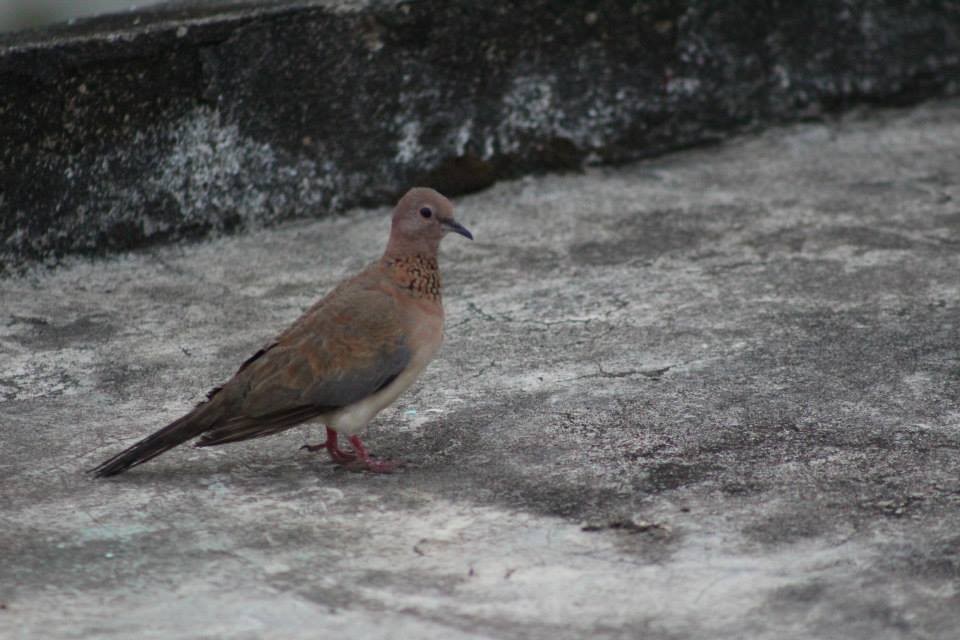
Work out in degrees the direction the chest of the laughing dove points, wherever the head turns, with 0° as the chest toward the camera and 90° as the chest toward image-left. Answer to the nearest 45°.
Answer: approximately 270°
